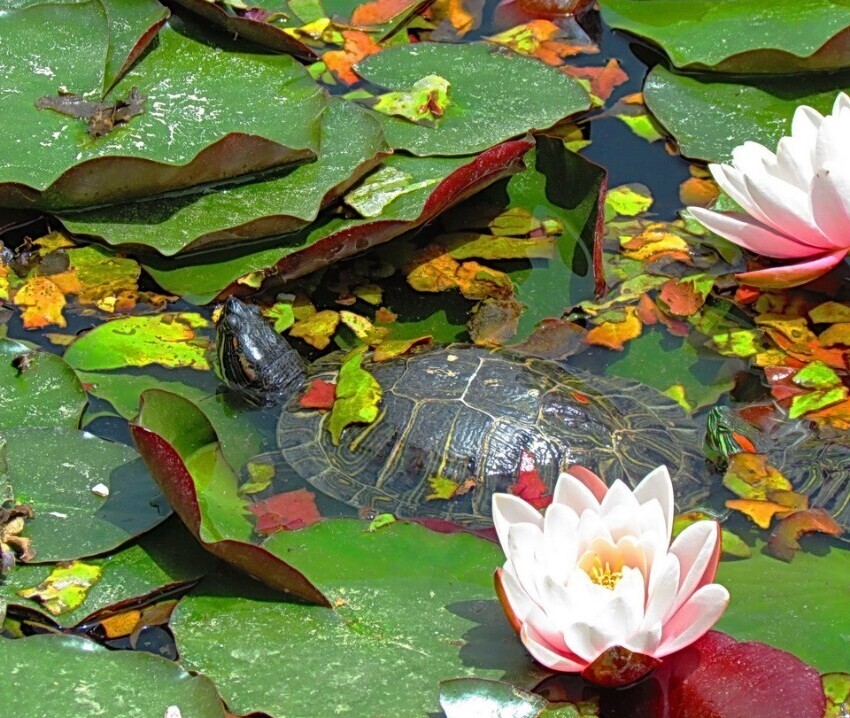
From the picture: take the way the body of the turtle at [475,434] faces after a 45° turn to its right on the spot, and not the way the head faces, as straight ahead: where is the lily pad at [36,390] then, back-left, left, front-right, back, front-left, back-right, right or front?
front-left

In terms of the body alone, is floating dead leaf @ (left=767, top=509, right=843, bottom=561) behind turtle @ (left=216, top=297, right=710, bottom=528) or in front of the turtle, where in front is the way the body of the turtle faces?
behind

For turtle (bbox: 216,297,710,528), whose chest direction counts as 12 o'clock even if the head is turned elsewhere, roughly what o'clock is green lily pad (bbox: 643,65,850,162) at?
The green lily pad is roughly at 4 o'clock from the turtle.

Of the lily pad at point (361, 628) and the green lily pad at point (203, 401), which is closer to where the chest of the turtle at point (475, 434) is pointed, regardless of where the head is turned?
the green lily pad

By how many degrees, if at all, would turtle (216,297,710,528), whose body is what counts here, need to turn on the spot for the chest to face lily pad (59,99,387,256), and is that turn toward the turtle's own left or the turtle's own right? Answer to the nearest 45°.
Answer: approximately 45° to the turtle's own right

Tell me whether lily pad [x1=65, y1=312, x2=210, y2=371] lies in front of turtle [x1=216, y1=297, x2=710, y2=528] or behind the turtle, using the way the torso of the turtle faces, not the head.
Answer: in front

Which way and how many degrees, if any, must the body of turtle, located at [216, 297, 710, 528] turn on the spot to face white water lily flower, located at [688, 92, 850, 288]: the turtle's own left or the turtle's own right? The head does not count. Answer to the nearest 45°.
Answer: approximately 135° to the turtle's own right

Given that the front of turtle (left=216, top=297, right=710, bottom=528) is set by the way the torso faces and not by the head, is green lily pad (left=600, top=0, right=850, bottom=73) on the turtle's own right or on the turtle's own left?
on the turtle's own right

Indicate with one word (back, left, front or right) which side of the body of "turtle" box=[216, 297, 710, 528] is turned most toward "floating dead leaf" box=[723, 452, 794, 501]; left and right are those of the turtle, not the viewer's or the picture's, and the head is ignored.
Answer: back

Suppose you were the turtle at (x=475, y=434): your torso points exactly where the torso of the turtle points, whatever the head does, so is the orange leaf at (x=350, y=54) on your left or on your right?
on your right

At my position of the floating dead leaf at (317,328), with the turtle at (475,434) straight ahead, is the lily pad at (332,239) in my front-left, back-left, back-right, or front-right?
back-left

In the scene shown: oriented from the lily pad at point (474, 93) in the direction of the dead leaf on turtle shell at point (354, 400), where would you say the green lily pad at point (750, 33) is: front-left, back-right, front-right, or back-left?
back-left

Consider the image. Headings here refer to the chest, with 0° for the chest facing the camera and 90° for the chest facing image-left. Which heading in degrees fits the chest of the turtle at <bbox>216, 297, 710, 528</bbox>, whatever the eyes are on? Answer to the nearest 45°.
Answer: approximately 90°
